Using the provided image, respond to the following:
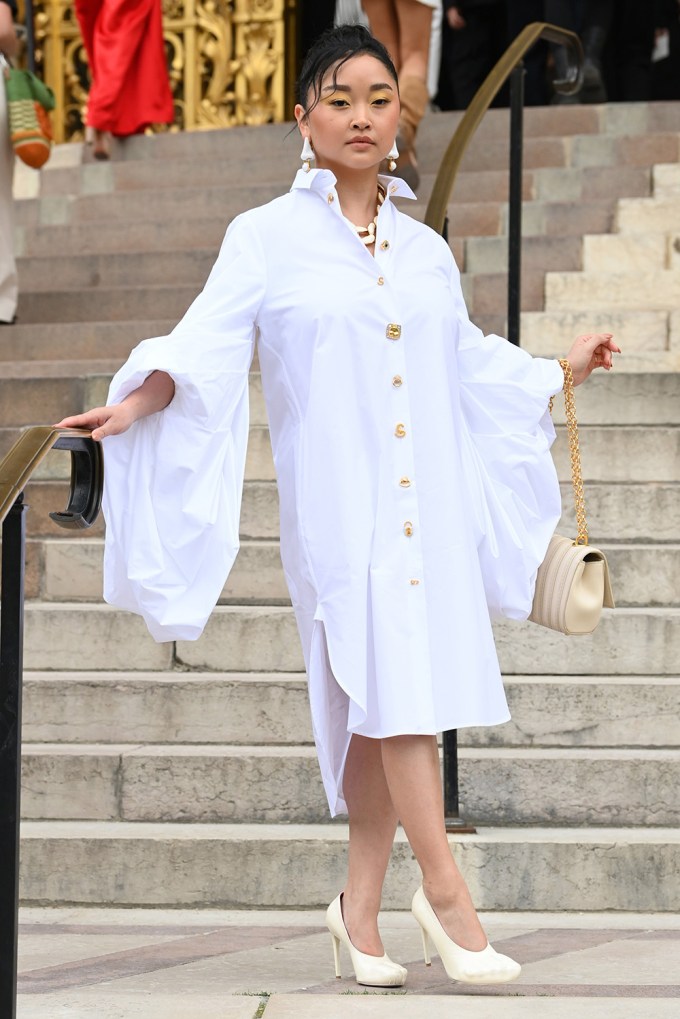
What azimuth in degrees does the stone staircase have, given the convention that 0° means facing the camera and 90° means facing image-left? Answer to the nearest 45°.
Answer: approximately 0°

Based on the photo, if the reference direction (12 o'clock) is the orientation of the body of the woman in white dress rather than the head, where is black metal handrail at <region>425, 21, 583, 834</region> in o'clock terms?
The black metal handrail is roughly at 8 o'clock from the woman in white dress.

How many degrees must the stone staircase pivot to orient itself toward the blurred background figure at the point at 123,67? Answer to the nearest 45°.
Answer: approximately 180°

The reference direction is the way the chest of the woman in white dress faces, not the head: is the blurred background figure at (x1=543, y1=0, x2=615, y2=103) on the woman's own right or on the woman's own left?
on the woman's own left

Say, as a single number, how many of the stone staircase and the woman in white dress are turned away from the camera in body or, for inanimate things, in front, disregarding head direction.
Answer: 0

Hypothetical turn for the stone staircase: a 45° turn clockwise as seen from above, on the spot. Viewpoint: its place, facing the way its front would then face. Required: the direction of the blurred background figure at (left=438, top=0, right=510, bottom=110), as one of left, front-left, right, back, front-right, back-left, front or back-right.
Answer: back-right

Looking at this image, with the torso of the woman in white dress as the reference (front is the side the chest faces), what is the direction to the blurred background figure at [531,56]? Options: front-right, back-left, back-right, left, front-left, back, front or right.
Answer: back-left

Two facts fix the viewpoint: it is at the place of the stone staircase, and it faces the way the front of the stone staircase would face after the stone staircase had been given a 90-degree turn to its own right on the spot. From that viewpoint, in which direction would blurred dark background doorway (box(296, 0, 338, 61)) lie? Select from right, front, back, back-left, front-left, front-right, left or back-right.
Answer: right

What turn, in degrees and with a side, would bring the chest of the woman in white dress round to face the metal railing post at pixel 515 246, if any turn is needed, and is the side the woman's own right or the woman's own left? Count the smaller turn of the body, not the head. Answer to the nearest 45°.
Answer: approximately 135° to the woman's own left

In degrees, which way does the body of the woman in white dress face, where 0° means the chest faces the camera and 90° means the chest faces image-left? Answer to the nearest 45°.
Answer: approximately 315°

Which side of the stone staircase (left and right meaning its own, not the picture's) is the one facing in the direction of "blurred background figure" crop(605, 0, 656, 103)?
back

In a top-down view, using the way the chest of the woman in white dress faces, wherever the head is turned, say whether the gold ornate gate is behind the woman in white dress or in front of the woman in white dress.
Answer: behind

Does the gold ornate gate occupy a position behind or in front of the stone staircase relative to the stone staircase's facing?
behind
